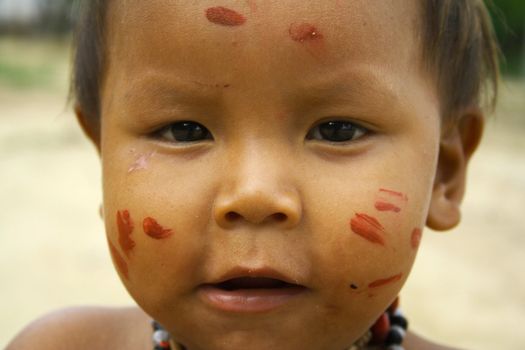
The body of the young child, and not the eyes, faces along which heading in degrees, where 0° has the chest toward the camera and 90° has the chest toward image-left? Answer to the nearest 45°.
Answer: approximately 0°
